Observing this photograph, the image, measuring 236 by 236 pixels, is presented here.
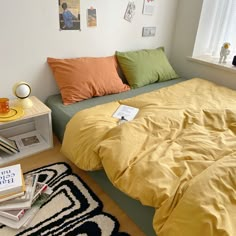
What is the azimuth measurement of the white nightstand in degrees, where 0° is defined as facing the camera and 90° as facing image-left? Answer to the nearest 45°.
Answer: approximately 315°

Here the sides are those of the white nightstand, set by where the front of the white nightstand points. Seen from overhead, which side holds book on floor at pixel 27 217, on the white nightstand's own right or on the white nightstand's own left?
on the white nightstand's own right

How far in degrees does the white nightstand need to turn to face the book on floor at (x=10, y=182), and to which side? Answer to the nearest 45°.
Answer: approximately 45° to its right

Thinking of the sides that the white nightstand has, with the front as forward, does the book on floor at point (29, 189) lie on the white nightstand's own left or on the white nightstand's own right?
on the white nightstand's own right
